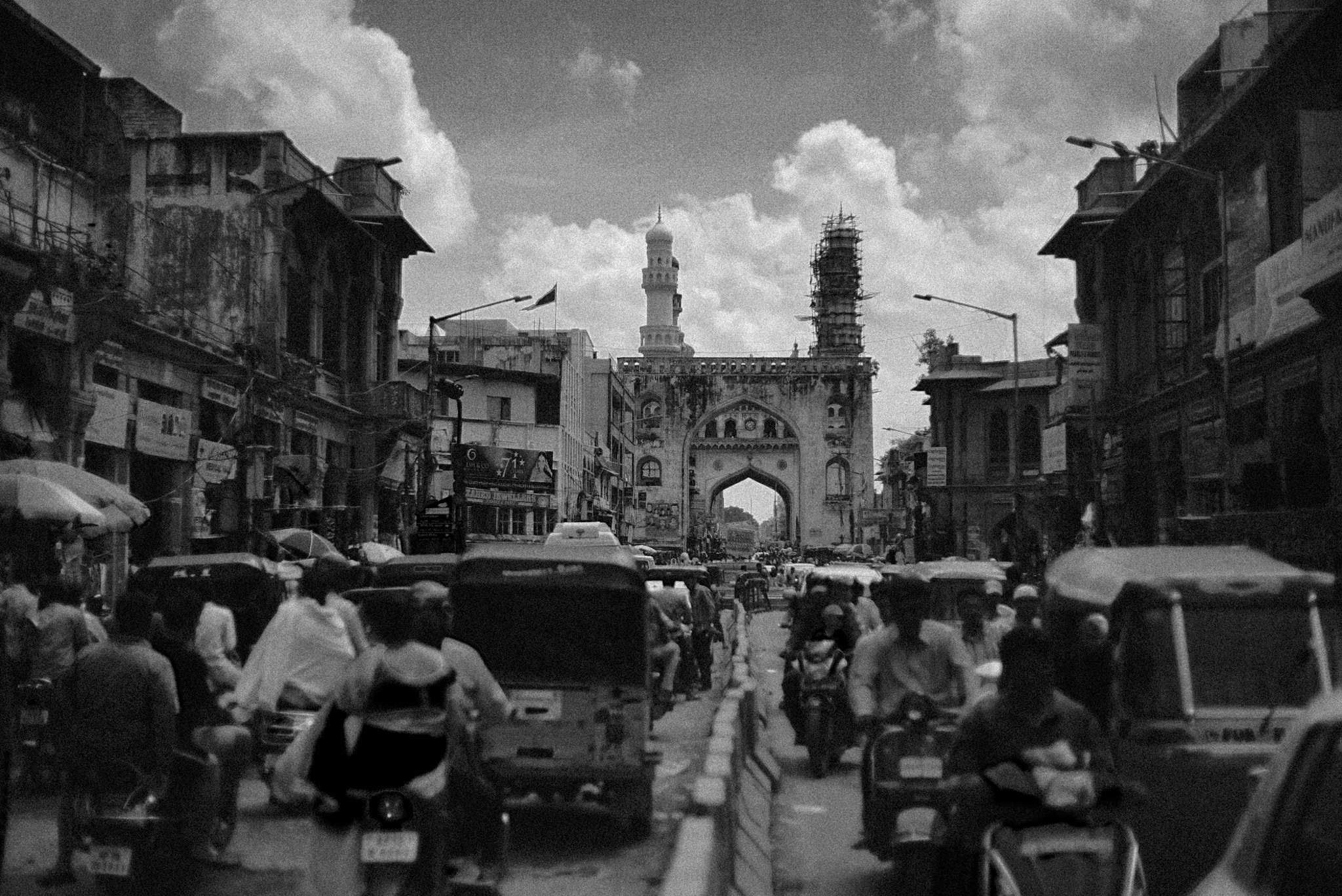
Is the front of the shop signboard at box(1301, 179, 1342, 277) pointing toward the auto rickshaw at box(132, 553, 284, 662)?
yes

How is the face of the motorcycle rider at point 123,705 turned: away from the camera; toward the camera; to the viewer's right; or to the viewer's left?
away from the camera

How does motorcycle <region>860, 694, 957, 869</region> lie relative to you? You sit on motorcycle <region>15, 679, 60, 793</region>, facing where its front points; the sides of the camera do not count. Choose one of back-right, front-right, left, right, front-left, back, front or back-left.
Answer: back-right

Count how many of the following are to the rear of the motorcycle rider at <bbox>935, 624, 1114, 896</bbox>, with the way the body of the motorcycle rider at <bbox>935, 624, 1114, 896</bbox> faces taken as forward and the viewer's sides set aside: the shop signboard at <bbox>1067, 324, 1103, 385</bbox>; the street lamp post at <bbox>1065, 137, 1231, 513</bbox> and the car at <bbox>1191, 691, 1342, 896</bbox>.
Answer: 2

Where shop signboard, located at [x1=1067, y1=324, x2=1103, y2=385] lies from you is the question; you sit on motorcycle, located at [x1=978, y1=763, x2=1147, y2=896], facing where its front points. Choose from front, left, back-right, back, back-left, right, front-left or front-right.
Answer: back

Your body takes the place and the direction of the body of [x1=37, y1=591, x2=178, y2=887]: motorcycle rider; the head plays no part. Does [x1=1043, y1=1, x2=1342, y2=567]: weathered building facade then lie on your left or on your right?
on your right

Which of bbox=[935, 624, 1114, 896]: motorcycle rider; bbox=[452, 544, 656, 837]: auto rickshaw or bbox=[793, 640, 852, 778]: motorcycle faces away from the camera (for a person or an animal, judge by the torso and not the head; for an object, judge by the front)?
the auto rickshaw

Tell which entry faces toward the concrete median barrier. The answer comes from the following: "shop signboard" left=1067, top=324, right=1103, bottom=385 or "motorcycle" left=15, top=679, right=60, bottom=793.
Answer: the shop signboard

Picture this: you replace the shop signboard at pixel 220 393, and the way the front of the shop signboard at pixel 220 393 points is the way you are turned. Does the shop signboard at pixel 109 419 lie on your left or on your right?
on your right

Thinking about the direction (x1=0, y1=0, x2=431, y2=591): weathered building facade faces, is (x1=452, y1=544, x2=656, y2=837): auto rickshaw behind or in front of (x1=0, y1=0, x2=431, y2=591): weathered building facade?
in front

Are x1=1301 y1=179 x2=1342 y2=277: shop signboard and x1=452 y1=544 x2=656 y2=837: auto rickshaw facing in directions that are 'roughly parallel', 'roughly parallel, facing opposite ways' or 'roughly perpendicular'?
roughly perpendicular

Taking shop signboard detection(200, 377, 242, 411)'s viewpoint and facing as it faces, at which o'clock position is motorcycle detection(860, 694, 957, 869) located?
The motorcycle is roughly at 1 o'clock from the shop signboard.

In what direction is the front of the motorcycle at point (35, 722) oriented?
away from the camera
